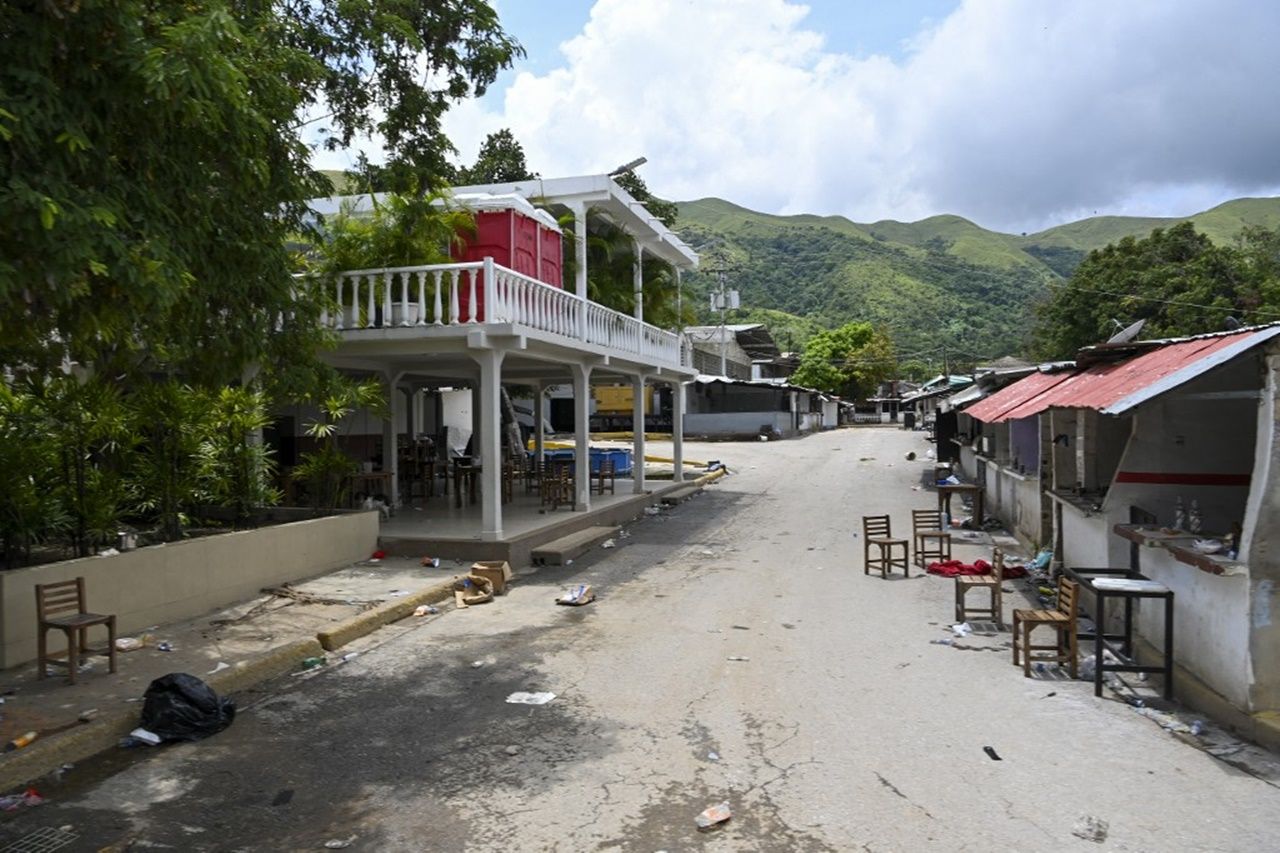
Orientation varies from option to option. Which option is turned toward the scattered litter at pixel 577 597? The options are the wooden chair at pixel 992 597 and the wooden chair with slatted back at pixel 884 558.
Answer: the wooden chair

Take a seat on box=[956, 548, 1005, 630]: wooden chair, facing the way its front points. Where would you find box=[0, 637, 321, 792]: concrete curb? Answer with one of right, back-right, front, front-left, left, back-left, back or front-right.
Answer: front-left

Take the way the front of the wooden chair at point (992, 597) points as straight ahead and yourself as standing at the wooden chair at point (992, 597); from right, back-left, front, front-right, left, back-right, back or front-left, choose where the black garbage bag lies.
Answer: front-left

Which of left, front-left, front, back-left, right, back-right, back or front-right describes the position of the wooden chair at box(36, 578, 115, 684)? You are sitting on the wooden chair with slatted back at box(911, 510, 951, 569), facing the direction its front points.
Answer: right

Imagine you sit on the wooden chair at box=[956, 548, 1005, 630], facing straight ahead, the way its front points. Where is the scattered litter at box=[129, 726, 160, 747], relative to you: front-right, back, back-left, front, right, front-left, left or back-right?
front-left

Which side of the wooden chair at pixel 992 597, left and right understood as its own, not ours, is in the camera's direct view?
left

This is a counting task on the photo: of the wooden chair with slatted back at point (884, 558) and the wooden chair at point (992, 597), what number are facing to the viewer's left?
1

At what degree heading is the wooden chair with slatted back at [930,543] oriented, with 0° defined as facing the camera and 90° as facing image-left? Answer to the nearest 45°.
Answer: approximately 315°

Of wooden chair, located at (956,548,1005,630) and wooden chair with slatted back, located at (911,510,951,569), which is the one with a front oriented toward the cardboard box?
the wooden chair

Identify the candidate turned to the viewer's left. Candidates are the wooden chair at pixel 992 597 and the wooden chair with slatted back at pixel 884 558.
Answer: the wooden chair

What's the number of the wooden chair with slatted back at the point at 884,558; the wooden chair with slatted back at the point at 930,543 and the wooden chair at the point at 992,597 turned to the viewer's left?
1

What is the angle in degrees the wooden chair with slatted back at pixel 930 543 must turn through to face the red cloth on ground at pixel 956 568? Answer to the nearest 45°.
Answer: approximately 45° to its right

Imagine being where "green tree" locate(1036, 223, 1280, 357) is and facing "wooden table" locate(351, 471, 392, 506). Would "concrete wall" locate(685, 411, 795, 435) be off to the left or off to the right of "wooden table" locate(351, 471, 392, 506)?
right

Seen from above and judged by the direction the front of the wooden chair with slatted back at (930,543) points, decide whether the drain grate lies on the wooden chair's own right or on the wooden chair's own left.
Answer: on the wooden chair's own right

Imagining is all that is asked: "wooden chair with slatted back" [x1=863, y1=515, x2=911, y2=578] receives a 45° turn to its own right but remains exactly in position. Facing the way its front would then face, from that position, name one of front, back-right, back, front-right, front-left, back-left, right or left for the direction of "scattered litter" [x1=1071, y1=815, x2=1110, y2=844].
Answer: front

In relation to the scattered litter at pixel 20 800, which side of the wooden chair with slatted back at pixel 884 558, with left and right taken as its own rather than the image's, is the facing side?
right

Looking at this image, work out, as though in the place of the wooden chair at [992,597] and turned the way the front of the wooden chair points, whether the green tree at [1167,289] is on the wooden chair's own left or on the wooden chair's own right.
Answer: on the wooden chair's own right

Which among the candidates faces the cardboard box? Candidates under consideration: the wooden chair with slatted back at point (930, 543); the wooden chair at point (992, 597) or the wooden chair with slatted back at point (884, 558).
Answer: the wooden chair
